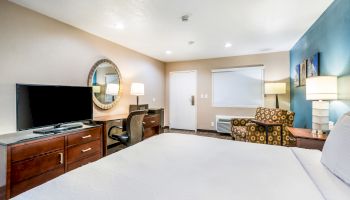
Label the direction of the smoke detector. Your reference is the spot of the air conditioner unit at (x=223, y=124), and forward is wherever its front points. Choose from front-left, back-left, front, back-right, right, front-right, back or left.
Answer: front

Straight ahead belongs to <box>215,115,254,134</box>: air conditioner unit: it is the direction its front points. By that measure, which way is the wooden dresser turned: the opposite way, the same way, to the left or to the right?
to the left

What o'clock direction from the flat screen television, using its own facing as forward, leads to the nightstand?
The nightstand is roughly at 12 o'clock from the flat screen television.

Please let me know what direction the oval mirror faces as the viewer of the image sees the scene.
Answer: facing the viewer and to the right of the viewer

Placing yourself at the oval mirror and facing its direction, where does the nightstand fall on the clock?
The nightstand is roughly at 12 o'clock from the oval mirror.

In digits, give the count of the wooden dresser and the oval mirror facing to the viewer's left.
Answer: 0

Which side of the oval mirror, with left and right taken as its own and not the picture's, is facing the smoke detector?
front

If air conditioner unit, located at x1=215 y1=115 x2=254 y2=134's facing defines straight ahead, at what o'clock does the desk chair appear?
The desk chair is roughly at 1 o'clock from the air conditioner unit.

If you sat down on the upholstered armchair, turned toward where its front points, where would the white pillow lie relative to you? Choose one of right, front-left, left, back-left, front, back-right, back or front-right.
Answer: front-left

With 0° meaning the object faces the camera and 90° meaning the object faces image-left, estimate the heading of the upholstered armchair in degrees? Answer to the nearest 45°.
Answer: approximately 45°

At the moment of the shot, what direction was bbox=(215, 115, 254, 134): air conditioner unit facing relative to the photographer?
facing the viewer

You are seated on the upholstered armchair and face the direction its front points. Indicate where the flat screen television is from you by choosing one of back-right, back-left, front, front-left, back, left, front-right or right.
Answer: front

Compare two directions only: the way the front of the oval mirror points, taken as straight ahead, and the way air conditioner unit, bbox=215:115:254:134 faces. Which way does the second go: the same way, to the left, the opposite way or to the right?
to the right

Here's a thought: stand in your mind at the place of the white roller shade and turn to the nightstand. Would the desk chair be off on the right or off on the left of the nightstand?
right
